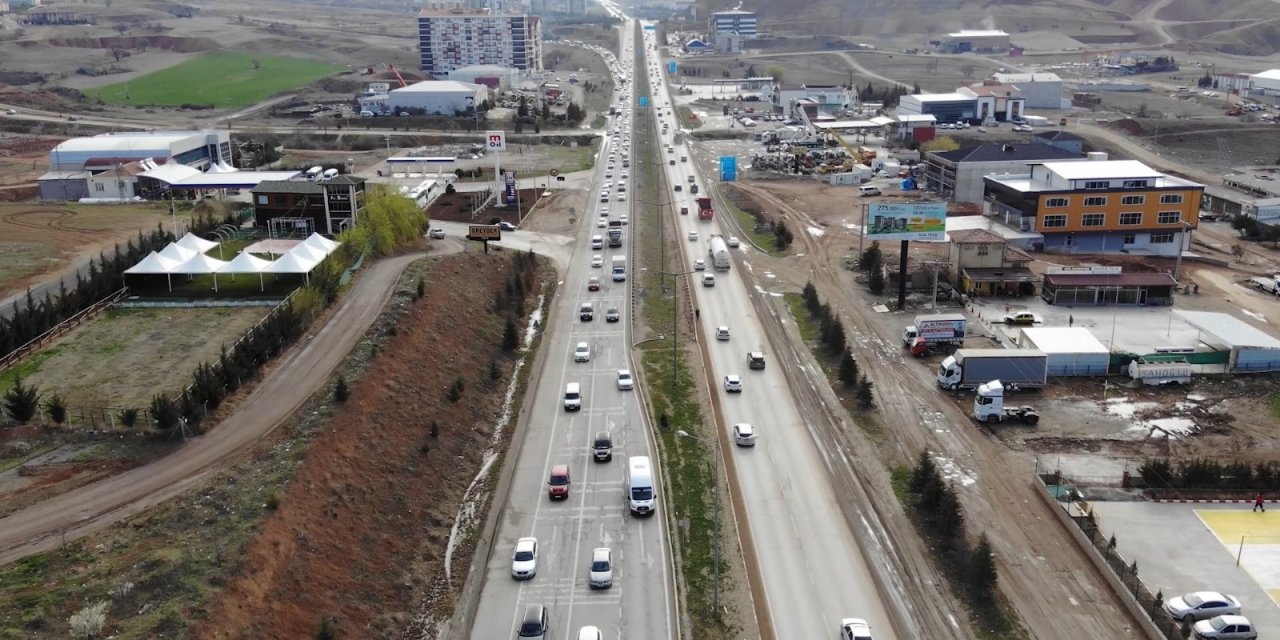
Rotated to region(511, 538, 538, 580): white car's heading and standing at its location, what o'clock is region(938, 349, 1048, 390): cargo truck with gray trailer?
The cargo truck with gray trailer is roughly at 8 o'clock from the white car.

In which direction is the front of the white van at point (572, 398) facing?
toward the camera

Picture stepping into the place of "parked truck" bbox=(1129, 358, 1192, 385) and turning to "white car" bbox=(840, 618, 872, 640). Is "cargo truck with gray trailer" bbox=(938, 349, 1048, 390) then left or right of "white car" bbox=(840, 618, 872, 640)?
right

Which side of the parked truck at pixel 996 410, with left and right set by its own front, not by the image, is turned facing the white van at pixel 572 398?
front

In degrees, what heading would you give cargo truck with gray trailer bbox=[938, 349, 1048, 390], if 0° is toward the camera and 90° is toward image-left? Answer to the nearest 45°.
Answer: approximately 90°

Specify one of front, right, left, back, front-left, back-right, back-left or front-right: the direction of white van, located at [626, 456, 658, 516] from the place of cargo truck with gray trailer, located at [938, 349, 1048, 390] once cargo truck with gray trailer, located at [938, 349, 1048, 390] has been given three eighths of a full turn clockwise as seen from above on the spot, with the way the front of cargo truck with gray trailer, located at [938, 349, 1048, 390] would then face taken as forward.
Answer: back

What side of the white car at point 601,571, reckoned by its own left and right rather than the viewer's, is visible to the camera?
front

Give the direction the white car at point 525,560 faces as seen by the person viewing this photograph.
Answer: facing the viewer

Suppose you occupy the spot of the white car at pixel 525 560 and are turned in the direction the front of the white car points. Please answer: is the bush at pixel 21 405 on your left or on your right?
on your right

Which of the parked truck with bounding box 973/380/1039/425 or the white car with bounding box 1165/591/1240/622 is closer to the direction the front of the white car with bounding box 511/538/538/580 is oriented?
the white car

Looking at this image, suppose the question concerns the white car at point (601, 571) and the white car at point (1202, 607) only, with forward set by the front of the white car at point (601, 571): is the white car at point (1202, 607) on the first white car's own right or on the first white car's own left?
on the first white car's own left

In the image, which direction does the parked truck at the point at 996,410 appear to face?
to the viewer's left

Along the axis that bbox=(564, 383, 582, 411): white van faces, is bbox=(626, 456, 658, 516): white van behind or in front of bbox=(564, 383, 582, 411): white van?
in front

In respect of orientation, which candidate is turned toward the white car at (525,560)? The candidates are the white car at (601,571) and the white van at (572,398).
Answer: the white van

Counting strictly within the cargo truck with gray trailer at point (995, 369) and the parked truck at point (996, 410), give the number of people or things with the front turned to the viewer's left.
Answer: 2

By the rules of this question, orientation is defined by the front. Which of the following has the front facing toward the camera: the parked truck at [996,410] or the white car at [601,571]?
the white car

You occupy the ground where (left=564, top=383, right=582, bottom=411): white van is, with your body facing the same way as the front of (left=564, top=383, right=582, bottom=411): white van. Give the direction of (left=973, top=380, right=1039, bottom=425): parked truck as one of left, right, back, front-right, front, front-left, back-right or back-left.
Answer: left

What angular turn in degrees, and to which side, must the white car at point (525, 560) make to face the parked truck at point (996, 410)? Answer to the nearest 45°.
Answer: approximately 135° to its left

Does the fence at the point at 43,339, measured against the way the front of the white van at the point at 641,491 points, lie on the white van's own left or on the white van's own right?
on the white van's own right

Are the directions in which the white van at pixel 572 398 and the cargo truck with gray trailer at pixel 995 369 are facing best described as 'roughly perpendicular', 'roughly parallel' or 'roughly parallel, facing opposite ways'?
roughly perpendicular

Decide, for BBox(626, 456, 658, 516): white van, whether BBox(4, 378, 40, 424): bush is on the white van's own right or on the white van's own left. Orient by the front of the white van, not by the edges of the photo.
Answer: on the white van's own right

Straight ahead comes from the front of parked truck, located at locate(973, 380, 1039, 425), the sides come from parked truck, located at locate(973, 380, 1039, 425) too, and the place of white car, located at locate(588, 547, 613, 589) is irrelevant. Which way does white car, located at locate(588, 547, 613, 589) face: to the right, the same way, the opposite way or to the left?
to the left
